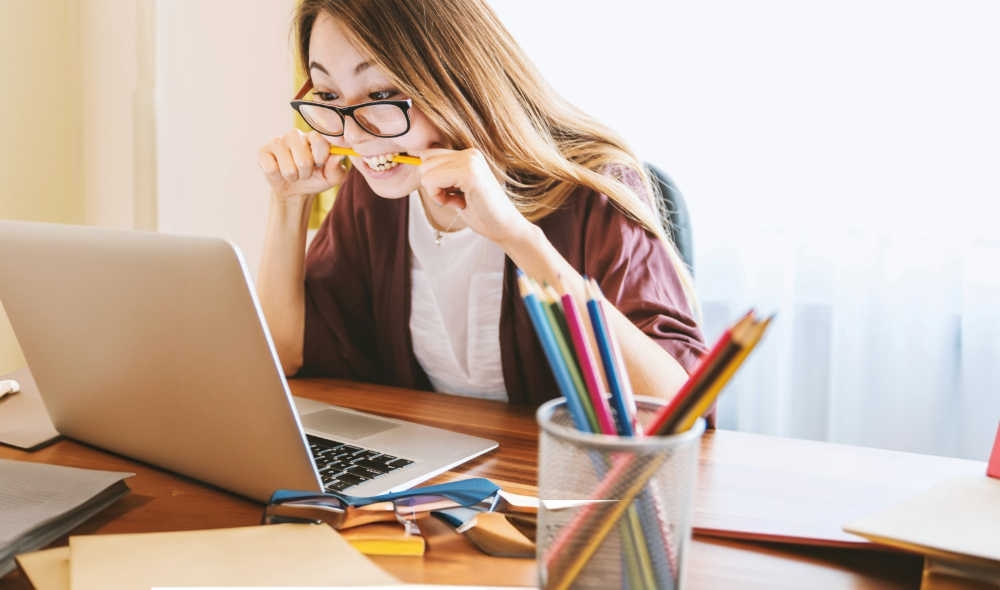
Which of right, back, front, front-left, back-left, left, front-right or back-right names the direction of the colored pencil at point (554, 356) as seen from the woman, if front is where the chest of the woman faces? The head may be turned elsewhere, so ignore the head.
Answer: front-left

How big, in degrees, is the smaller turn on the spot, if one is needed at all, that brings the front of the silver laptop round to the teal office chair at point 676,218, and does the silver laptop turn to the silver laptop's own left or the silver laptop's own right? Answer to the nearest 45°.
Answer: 0° — it already faces it

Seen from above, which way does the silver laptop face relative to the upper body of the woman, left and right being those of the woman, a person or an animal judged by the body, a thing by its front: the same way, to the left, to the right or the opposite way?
the opposite way

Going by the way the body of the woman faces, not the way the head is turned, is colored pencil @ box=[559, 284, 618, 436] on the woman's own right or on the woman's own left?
on the woman's own left

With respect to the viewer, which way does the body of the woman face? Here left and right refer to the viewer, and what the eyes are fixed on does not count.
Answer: facing the viewer and to the left of the viewer

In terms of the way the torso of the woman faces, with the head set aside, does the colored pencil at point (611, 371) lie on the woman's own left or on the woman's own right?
on the woman's own left

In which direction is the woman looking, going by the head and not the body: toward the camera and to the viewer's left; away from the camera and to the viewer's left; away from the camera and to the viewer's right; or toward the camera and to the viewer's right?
toward the camera and to the viewer's left

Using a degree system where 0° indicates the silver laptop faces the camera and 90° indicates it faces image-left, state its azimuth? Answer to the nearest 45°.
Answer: approximately 225°
